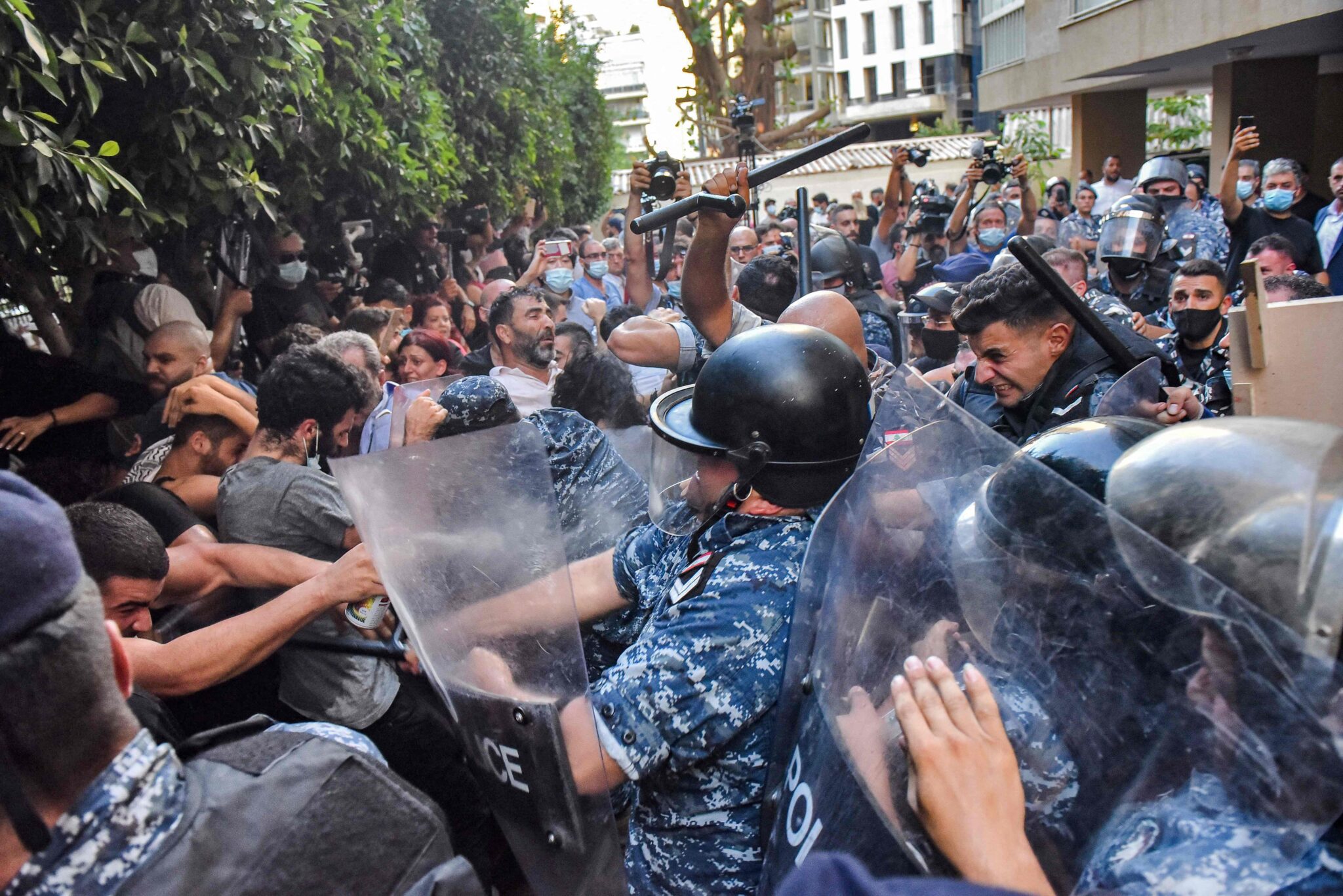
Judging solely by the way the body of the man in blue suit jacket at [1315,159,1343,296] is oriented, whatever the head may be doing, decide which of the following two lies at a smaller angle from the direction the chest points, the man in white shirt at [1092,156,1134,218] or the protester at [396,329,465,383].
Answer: the protester

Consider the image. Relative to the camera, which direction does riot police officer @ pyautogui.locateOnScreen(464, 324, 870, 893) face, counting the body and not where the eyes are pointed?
to the viewer's left

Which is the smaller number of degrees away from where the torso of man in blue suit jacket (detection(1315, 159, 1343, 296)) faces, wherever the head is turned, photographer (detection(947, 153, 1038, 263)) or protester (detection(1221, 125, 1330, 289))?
the protester

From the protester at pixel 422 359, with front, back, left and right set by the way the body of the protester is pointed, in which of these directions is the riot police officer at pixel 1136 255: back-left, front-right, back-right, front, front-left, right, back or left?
back-left

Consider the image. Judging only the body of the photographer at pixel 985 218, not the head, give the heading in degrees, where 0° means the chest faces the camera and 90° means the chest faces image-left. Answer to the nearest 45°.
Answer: approximately 0°

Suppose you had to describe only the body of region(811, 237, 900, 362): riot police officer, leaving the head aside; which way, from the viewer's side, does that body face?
to the viewer's left

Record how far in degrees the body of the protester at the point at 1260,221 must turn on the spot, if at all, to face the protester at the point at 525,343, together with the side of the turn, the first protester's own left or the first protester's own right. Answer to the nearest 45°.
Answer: approximately 45° to the first protester's own right

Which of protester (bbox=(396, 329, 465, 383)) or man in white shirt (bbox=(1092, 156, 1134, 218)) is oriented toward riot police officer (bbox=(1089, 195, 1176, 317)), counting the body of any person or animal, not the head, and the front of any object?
the man in white shirt
